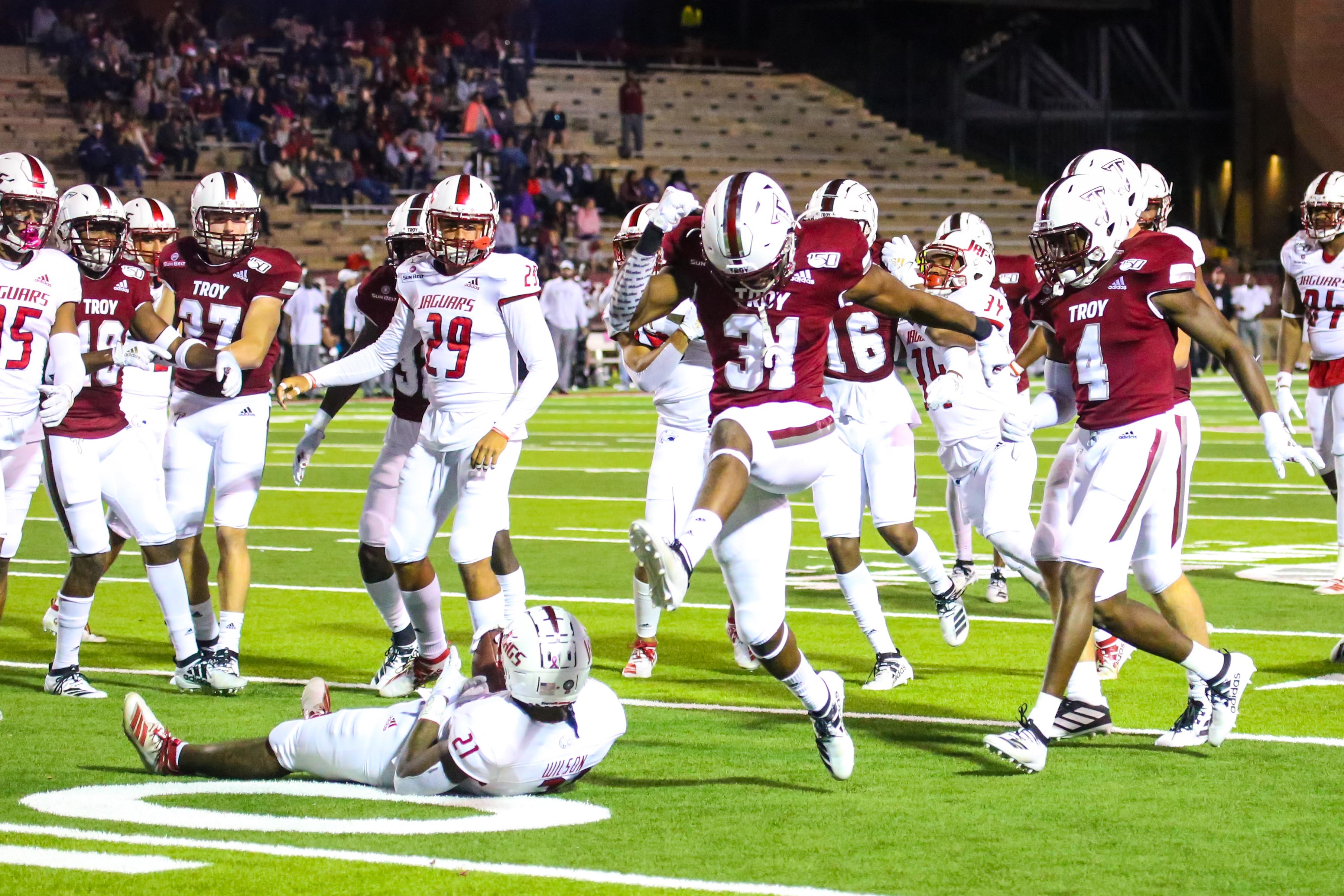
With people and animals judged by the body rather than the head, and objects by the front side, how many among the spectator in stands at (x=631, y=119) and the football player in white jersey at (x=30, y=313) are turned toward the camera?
2

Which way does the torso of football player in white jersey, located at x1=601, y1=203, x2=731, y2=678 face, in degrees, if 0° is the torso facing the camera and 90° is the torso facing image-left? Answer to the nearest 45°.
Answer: approximately 45°

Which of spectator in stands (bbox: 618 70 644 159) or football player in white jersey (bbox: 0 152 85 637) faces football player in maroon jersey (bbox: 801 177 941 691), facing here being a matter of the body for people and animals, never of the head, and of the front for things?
the spectator in stands

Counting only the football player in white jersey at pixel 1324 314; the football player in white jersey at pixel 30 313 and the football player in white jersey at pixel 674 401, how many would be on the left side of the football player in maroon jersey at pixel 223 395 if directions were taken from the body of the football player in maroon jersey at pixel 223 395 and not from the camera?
2

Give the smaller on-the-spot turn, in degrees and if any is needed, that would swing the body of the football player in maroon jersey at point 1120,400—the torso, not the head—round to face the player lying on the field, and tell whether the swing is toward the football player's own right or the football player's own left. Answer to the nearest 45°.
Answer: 0° — they already face them

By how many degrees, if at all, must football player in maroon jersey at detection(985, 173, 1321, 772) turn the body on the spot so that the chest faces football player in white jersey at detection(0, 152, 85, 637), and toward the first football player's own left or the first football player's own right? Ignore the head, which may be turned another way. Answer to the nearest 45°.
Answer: approximately 45° to the first football player's own right

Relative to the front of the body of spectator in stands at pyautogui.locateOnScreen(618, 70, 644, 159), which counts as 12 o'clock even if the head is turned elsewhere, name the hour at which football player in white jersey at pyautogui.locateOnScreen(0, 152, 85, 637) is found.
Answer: The football player in white jersey is roughly at 12 o'clock from the spectator in stands.

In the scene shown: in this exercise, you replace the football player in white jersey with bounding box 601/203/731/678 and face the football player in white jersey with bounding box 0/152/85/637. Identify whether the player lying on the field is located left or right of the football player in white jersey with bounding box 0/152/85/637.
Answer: left

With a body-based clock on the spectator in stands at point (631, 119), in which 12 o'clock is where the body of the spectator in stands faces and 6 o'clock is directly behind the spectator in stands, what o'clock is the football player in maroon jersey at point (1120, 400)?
The football player in maroon jersey is roughly at 12 o'clock from the spectator in stands.

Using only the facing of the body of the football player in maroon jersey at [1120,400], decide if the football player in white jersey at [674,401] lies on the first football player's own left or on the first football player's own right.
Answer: on the first football player's own right
